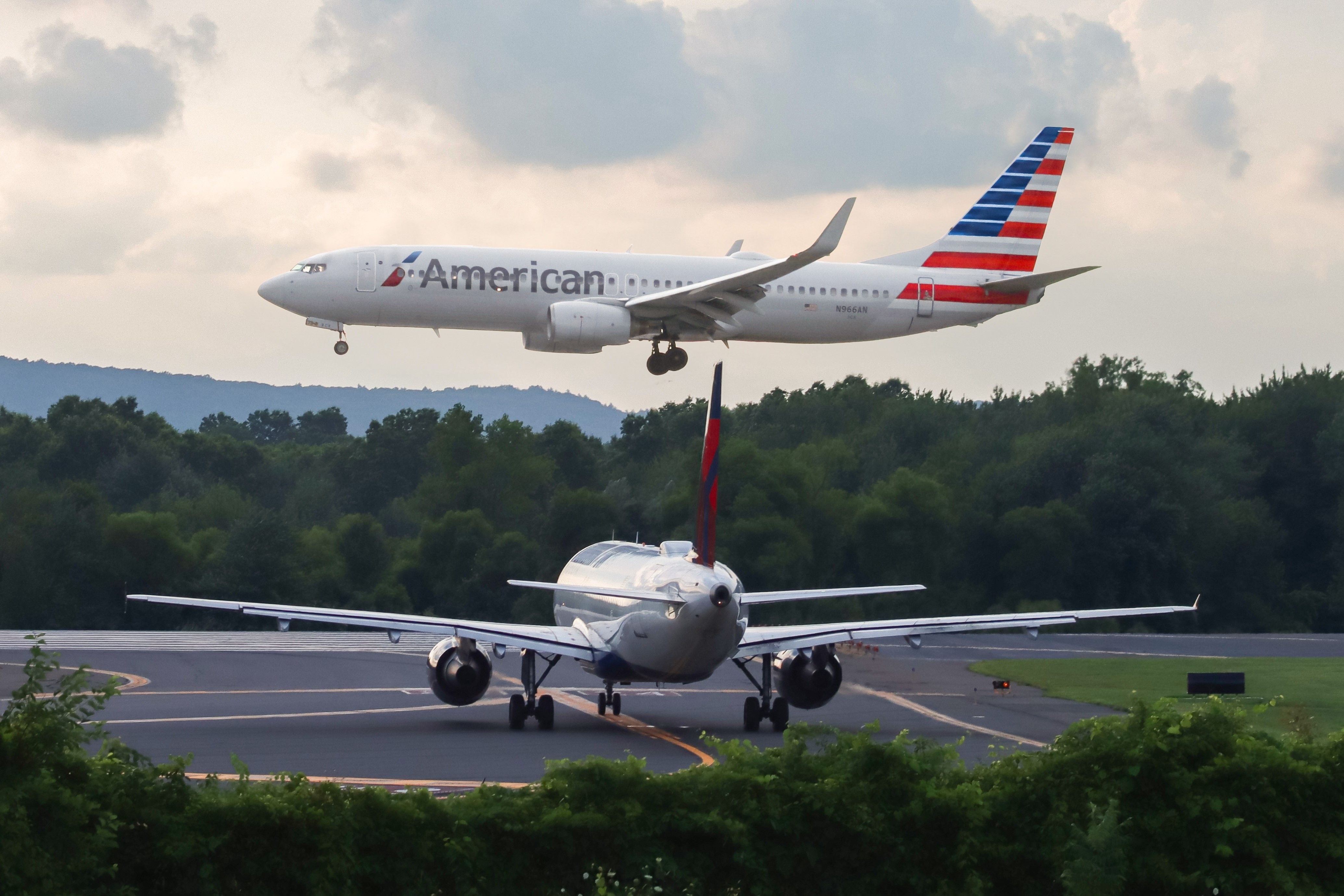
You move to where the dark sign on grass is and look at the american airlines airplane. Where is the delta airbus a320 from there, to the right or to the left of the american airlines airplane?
left

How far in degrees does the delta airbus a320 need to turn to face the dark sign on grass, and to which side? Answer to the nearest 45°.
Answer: approximately 45° to its right

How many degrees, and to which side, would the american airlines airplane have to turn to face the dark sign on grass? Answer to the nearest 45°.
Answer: approximately 90° to its left

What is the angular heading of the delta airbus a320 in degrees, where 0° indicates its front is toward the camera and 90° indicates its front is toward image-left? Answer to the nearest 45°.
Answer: approximately 180°

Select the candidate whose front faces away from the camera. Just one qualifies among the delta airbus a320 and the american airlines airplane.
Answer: the delta airbus a320

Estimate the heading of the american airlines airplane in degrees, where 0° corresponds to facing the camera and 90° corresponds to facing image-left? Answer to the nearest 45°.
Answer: approximately 90°

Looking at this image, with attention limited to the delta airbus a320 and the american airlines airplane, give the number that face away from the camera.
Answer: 1

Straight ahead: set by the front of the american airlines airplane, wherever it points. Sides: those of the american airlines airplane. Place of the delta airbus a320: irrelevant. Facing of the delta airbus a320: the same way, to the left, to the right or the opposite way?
to the right
